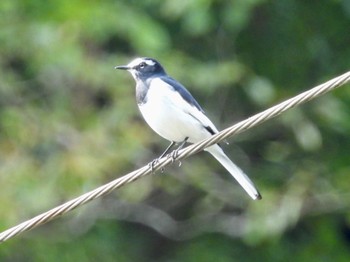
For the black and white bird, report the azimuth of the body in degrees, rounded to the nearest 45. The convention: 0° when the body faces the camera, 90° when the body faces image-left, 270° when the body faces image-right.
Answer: approximately 90°
